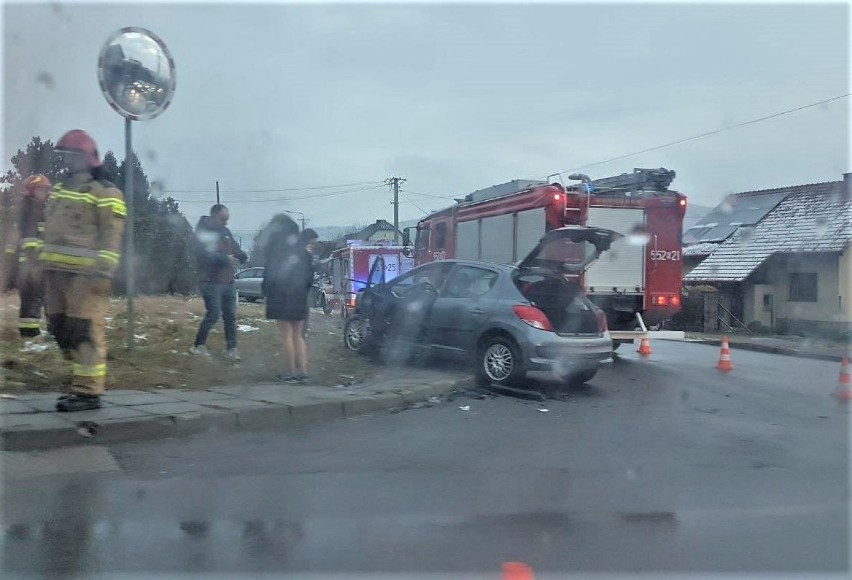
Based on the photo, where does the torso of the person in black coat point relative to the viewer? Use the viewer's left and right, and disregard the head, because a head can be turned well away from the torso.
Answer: facing away from the viewer and to the left of the viewer

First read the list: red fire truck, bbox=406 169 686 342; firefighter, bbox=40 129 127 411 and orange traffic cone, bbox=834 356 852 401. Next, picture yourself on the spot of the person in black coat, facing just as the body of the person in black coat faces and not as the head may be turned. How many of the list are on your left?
1

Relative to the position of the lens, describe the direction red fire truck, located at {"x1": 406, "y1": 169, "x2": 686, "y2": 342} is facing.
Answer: facing away from the viewer and to the left of the viewer

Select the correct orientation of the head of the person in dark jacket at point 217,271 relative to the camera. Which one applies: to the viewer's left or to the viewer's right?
to the viewer's right

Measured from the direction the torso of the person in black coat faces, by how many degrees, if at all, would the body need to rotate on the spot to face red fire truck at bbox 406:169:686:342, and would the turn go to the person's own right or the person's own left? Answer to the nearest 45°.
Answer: approximately 90° to the person's own right

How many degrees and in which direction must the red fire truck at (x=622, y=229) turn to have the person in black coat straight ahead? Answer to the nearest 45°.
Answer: approximately 90° to its left
